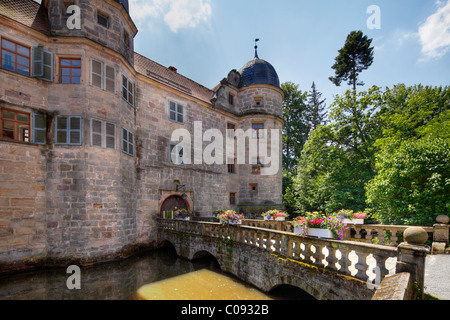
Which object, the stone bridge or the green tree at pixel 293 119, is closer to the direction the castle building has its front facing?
the stone bridge

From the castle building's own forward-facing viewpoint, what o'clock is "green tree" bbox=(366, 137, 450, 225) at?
The green tree is roughly at 11 o'clock from the castle building.

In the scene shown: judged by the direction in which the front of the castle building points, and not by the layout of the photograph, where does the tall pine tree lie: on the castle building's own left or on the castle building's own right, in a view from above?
on the castle building's own left

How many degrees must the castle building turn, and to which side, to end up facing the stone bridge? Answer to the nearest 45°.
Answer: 0° — it already faces it

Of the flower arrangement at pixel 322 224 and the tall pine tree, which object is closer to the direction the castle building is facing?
the flower arrangement

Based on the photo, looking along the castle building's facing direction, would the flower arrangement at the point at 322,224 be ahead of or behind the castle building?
ahead

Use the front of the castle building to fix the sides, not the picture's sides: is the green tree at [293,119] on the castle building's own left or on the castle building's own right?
on the castle building's own left

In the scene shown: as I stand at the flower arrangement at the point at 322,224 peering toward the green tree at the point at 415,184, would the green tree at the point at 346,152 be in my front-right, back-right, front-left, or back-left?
front-left

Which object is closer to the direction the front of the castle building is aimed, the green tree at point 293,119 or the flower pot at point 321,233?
the flower pot

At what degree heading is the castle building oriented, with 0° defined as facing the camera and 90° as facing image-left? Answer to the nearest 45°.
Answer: approximately 315°

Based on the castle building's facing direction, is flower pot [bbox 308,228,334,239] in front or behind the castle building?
in front
